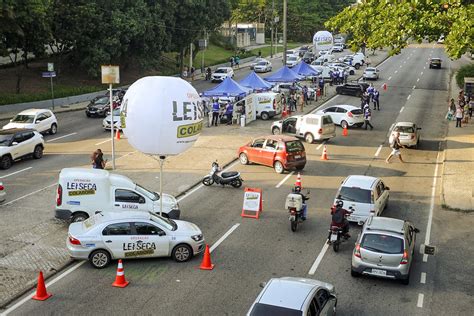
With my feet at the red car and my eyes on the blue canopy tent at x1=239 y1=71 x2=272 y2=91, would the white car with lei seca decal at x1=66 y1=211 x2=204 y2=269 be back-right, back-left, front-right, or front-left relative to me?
back-left

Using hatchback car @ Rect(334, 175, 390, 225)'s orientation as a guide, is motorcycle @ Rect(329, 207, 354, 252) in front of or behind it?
behind

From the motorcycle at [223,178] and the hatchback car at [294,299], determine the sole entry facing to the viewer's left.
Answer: the motorcycle

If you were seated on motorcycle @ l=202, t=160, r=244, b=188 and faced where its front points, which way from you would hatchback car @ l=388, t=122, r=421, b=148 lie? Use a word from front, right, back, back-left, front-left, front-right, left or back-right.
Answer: back-right

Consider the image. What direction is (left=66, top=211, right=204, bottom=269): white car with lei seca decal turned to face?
to the viewer's right

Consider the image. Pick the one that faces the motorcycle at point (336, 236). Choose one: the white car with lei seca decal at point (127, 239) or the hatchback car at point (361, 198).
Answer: the white car with lei seca decal

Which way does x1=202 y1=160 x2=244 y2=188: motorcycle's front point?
to the viewer's left

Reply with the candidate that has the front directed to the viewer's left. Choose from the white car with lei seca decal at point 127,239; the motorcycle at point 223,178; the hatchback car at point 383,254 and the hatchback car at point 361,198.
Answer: the motorcycle

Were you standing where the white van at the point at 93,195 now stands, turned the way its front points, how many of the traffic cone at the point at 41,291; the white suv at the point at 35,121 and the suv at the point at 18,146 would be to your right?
1

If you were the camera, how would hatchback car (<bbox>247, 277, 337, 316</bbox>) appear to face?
facing away from the viewer and to the right of the viewer

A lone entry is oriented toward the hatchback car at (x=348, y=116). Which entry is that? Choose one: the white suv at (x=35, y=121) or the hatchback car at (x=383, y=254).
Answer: the hatchback car at (x=383, y=254)

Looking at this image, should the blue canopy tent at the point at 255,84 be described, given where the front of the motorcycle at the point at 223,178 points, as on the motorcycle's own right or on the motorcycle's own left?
on the motorcycle's own right

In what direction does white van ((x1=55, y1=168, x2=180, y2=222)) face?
to the viewer's right

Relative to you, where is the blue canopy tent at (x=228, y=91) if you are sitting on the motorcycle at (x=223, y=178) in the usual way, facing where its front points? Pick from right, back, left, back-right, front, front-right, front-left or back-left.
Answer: right

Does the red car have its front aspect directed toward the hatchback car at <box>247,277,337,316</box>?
no
